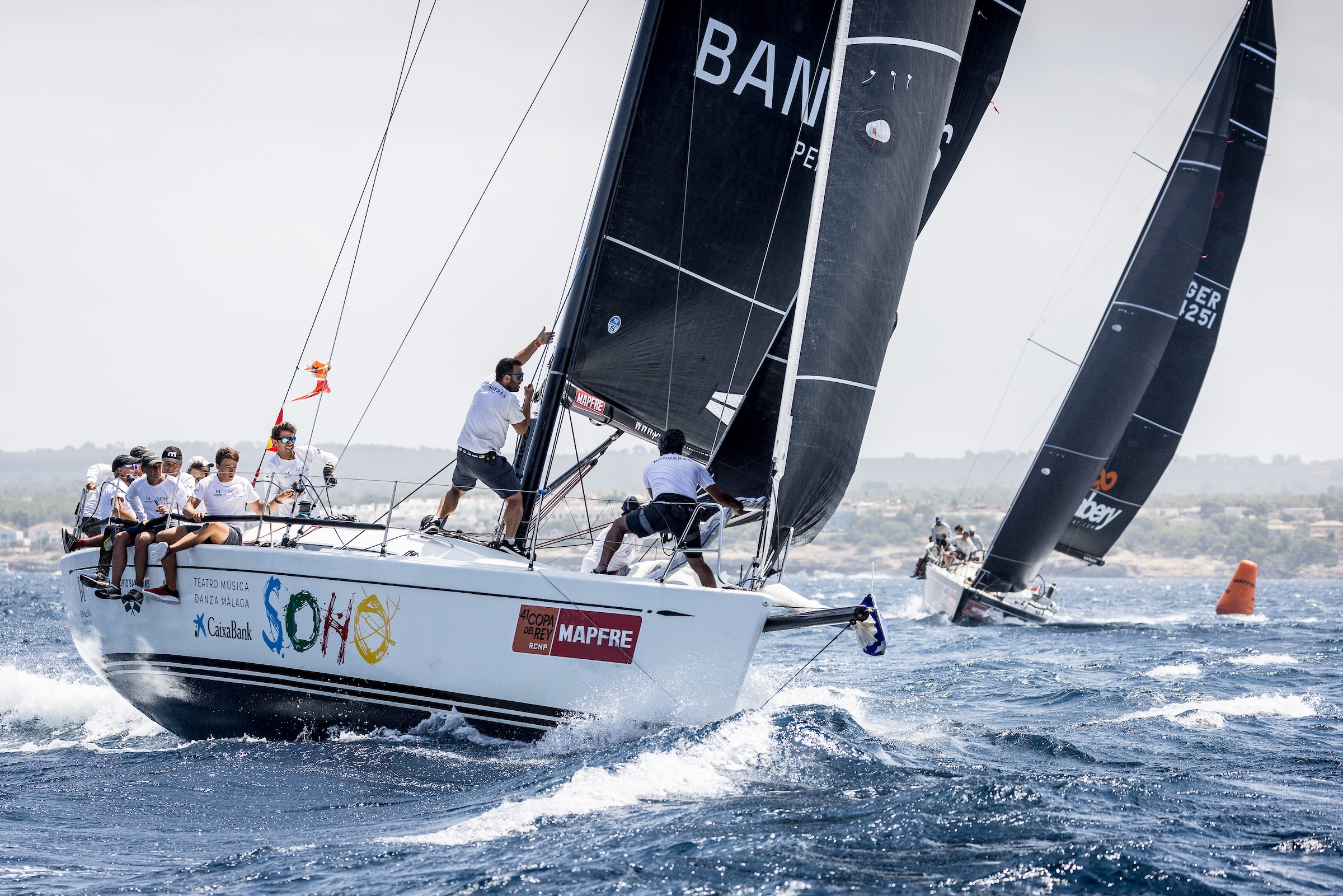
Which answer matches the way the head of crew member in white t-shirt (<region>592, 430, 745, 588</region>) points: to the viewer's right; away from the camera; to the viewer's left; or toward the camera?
away from the camera

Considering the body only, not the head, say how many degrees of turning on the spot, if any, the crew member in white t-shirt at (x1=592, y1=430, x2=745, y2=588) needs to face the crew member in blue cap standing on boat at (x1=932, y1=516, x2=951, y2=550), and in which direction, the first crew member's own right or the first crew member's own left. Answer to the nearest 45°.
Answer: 0° — they already face them

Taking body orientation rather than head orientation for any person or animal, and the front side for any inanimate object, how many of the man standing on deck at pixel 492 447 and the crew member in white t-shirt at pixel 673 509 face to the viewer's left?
0

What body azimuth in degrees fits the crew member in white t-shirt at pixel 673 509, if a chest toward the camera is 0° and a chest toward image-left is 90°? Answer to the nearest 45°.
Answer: approximately 180°

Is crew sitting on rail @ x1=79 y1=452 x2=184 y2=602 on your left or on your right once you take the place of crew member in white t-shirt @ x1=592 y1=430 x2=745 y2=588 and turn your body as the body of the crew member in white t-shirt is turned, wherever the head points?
on your left
